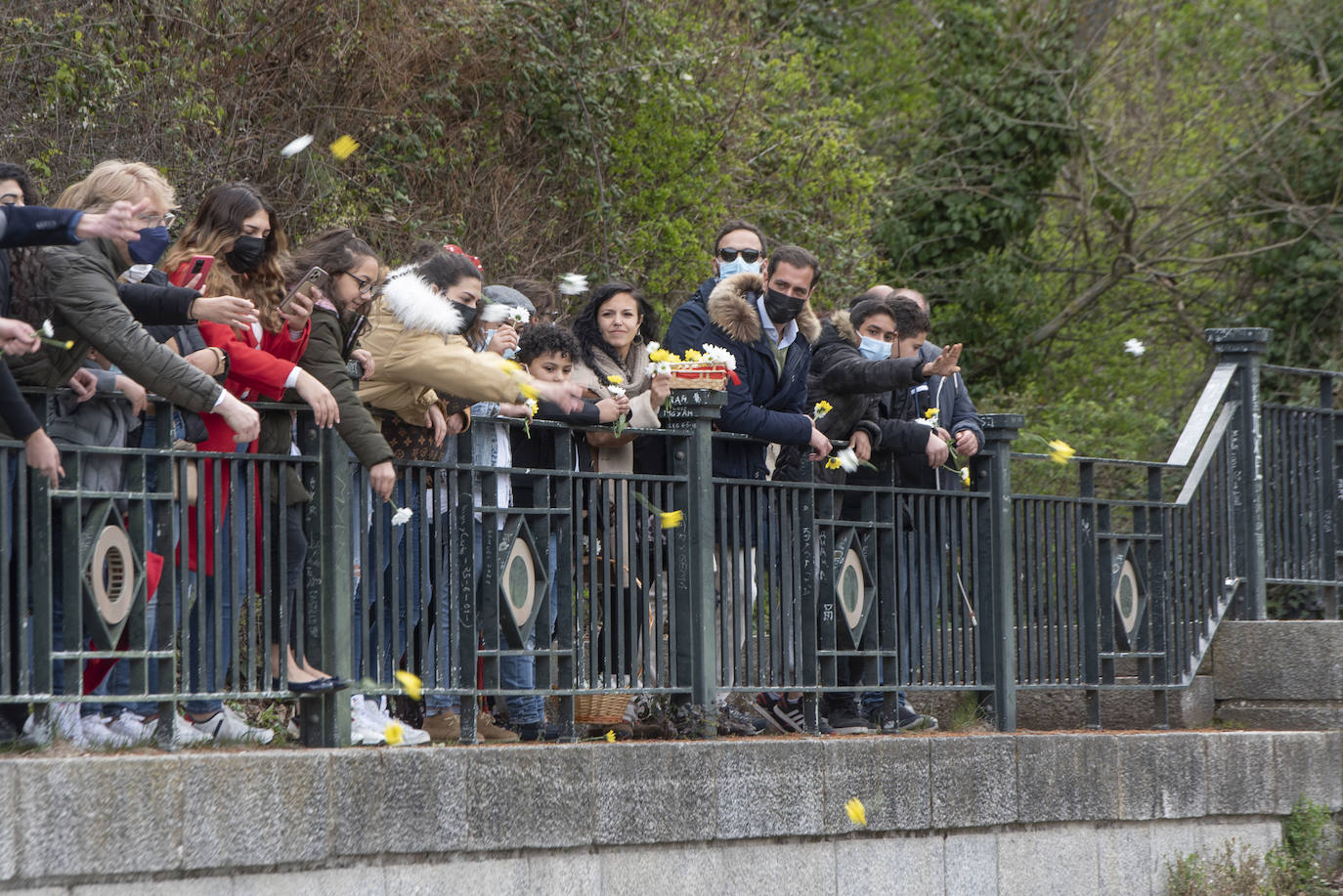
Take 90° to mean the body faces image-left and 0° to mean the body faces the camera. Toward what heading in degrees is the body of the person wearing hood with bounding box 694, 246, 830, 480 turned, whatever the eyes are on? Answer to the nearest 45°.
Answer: approximately 315°

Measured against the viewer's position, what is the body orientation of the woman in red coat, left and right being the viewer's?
facing the viewer and to the right of the viewer

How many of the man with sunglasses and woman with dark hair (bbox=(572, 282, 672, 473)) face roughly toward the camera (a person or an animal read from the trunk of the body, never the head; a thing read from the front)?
2

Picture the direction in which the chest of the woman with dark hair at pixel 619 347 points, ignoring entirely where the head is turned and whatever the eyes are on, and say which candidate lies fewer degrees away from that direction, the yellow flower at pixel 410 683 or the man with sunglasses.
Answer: the yellow flower

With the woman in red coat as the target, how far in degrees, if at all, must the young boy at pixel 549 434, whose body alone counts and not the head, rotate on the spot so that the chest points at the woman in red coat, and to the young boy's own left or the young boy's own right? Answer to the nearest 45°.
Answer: approximately 90° to the young boy's own right

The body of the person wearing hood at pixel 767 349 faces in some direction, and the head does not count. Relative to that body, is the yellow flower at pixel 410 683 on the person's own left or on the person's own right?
on the person's own right

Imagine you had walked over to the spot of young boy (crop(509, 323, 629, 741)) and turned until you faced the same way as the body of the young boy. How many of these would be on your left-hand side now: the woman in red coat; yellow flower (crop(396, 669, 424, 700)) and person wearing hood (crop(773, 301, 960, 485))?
1

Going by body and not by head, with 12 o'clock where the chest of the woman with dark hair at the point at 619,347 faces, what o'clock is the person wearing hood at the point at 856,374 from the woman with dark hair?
The person wearing hood is roughly at 9 o'clock from the woman with dark hair.

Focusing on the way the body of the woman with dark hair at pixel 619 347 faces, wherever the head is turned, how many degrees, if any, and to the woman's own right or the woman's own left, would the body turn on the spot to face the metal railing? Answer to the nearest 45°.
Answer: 0° — they already face it

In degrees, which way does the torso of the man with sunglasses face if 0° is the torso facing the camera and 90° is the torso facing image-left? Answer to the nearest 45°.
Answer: approximately 0°

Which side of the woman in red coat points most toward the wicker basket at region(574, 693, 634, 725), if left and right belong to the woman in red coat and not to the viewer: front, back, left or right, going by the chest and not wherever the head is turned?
left
